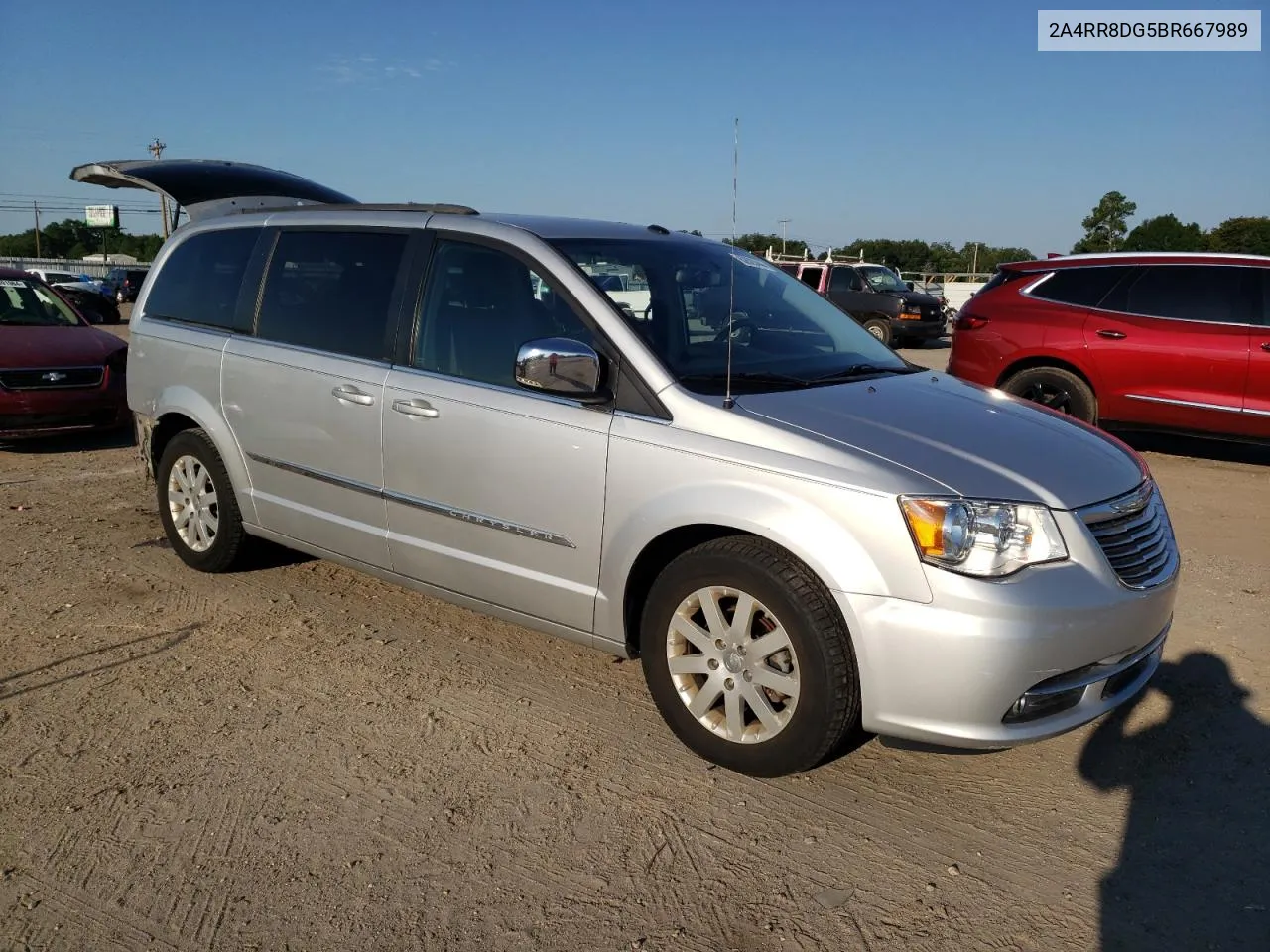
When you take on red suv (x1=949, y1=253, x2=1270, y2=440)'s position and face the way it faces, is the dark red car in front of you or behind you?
behind

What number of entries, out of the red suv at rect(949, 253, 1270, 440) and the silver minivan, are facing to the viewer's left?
0

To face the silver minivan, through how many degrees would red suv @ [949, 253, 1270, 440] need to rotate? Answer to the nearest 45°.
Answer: approximately 90° to its right

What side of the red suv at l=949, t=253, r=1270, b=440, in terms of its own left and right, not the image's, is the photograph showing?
right

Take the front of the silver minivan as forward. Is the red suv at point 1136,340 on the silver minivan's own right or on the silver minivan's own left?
on the silver minivan's own left

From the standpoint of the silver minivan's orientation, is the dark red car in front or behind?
behind

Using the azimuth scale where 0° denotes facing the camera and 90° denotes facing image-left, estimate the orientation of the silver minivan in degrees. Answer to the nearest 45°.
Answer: approximately 315°
